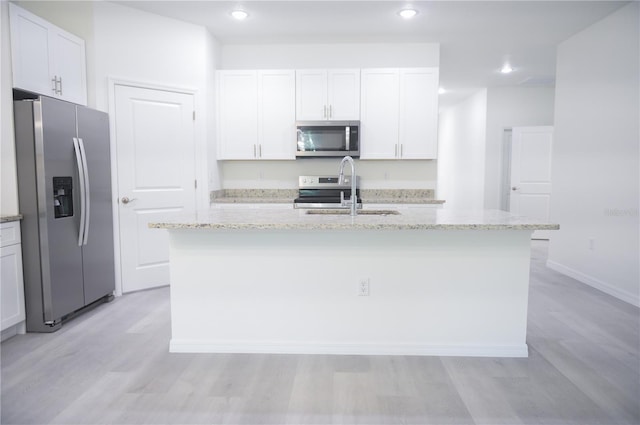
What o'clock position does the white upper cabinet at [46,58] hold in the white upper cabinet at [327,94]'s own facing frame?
the white upper cabinet at [46,58] is roughly at 2 o'clock from the white upper cabinet at [327,94].

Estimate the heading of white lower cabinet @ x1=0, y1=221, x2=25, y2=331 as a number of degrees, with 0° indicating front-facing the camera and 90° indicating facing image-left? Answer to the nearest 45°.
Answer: approximately 315°

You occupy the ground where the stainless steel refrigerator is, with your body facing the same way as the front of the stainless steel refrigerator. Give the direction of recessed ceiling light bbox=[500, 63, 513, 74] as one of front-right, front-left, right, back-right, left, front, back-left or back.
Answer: front-left

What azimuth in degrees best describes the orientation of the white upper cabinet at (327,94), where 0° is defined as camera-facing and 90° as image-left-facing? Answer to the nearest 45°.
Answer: approximately 0°

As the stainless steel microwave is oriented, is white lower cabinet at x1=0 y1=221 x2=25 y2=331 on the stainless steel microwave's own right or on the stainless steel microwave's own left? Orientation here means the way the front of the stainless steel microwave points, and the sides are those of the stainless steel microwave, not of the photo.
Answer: on the stainless steel microwave's own right

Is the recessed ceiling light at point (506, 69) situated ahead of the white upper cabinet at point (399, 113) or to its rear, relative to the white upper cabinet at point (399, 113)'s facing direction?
to the rear

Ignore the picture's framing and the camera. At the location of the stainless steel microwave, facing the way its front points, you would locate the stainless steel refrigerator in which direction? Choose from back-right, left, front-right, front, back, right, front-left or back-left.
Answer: front-right

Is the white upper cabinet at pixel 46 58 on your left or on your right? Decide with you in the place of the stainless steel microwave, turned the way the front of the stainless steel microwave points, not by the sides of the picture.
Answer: on your right

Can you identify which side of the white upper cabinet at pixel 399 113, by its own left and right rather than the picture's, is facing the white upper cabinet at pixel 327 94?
right
